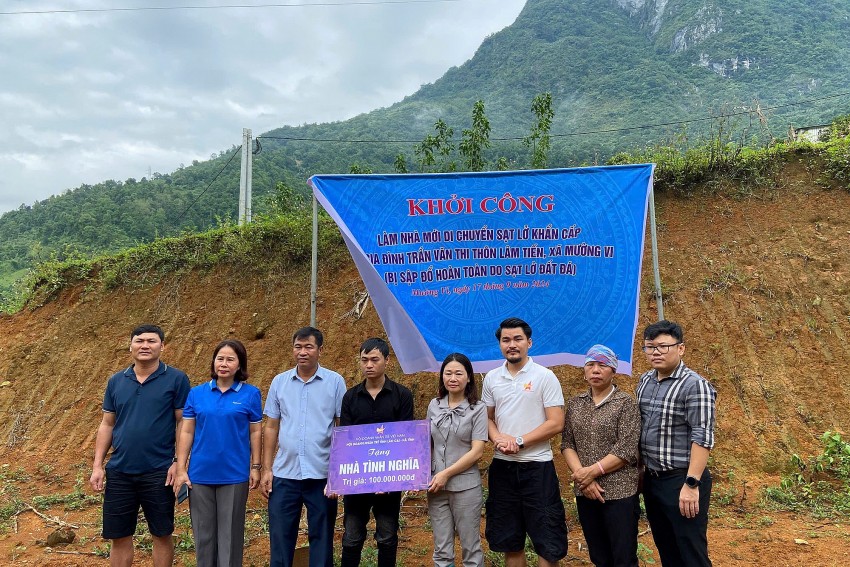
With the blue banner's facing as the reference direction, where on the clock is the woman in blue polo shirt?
The woman in blue polo shirt is roughly at 2 o'clock from the blue banner.

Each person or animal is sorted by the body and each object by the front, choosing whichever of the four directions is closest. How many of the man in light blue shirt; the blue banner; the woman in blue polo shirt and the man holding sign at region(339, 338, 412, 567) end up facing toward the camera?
4

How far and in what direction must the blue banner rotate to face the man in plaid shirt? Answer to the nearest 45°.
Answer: approximately 45° to its left

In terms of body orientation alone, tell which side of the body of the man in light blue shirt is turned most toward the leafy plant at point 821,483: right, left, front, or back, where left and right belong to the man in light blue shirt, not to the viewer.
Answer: left

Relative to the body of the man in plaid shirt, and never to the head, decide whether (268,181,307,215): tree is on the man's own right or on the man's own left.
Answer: on the man's own right

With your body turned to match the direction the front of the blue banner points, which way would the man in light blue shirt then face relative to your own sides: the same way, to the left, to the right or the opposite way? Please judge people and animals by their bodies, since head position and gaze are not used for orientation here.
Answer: the same way

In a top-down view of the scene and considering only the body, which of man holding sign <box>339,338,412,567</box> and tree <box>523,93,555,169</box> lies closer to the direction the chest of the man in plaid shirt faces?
the man holding sign

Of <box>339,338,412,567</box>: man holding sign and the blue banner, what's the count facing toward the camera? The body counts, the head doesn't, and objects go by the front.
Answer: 2

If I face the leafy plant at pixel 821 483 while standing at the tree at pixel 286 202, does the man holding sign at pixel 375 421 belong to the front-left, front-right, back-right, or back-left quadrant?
front-right

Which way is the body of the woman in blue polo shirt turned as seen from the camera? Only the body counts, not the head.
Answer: toward the camera

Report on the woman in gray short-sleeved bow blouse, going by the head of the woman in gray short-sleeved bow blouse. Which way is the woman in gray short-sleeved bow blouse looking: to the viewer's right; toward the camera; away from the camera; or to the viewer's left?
toward the camera

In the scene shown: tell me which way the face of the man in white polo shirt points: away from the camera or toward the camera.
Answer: toward the camera

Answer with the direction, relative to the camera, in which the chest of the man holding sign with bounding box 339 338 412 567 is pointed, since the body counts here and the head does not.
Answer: toward the camera

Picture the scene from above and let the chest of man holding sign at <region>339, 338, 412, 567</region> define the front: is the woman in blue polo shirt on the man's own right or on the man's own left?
on the man's own right
